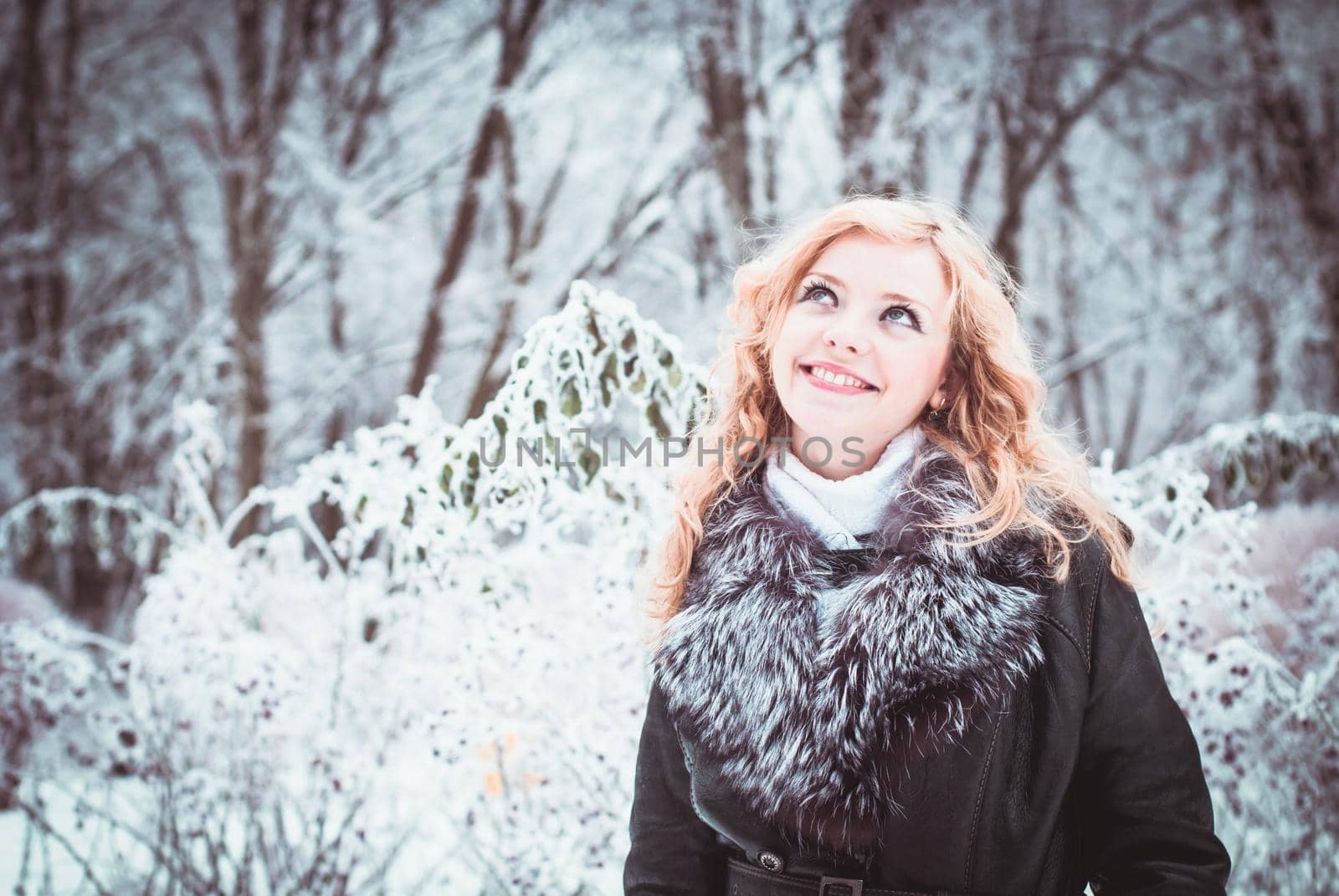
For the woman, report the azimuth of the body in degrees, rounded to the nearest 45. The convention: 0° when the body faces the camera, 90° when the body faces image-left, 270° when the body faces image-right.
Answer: approximately 45°
